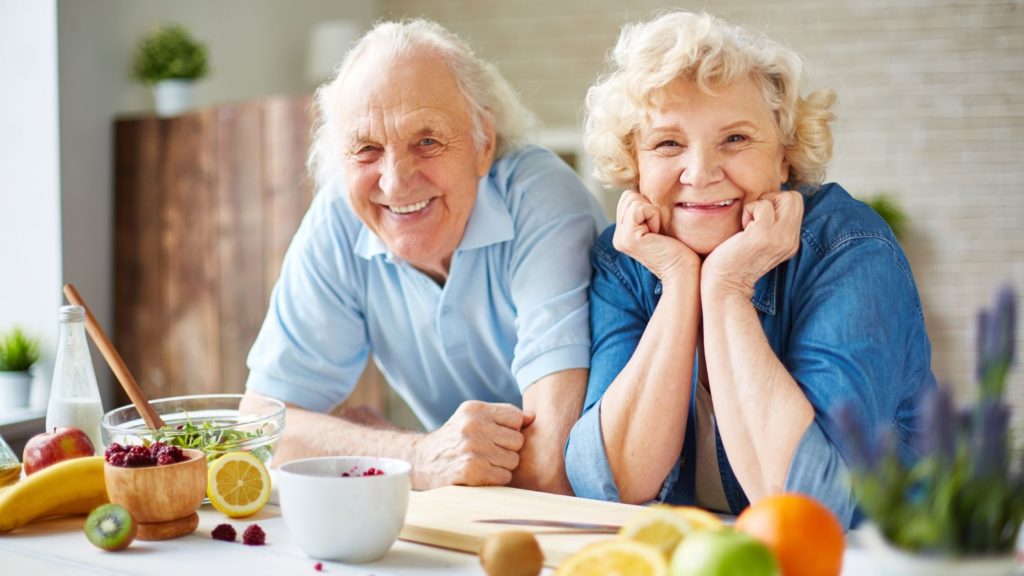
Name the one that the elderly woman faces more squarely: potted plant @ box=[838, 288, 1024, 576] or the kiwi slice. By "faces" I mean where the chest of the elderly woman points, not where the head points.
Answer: the potted plant

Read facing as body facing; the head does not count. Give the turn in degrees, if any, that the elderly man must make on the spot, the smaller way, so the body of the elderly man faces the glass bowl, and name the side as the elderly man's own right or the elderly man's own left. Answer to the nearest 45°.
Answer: approximately 45° to the elderly man's own right

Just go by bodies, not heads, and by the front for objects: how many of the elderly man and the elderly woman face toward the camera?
2

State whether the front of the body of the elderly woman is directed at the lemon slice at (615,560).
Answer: yes

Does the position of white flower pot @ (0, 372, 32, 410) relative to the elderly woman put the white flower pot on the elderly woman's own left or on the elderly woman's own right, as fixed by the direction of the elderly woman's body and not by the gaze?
on the elderly woman's own right

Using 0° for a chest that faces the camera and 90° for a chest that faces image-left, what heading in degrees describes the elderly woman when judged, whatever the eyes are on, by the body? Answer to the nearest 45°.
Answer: approximately 0°

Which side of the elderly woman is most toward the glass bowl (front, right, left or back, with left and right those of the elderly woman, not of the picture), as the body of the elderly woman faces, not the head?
right

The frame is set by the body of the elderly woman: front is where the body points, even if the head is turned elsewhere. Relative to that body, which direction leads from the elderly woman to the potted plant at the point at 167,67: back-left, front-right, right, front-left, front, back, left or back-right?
back-right

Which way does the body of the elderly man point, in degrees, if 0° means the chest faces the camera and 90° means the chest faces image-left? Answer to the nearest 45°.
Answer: approximately 0°

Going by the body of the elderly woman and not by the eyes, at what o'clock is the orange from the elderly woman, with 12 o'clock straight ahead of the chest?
The orange is roughly at 12 o'clock from the elderly woman.
